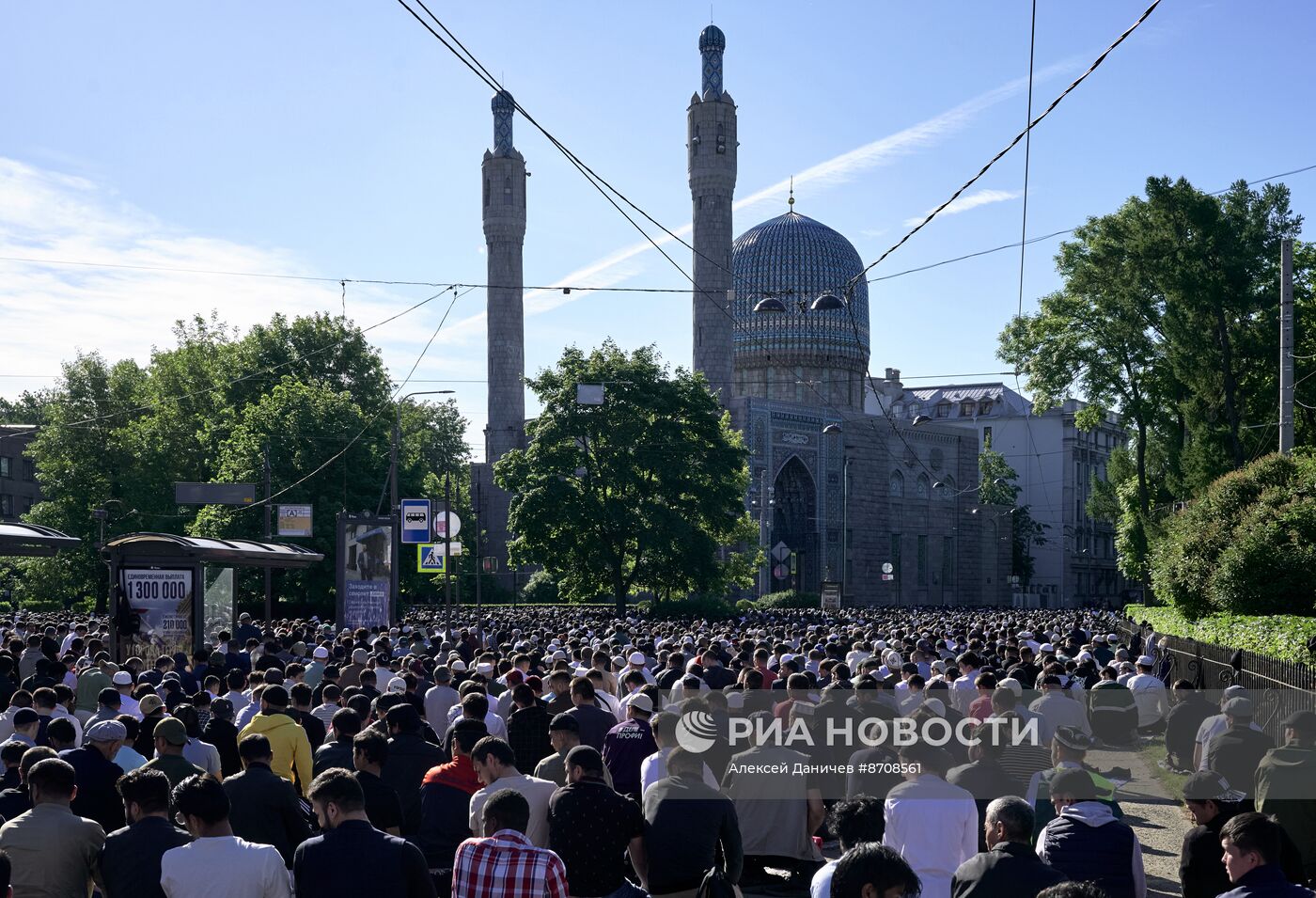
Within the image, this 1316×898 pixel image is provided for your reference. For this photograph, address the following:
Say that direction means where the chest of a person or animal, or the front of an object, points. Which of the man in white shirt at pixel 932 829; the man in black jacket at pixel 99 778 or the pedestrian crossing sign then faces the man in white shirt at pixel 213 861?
the pedestrian crossing sign

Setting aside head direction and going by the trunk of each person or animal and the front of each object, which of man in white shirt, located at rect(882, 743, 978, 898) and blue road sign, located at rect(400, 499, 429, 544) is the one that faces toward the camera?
the blue road sign

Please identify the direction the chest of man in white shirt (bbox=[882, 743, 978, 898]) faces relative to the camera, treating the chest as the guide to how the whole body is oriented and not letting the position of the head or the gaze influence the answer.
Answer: away from the camera

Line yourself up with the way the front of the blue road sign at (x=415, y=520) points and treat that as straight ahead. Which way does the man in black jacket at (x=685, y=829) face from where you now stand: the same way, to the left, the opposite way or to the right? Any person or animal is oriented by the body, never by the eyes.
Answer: the opposite way

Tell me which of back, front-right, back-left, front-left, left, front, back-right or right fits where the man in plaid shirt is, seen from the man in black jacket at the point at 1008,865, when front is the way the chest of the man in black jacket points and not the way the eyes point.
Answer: front-left

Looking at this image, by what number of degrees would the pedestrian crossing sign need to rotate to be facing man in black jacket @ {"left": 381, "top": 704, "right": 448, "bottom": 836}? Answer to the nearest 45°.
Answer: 0° — it already faces them

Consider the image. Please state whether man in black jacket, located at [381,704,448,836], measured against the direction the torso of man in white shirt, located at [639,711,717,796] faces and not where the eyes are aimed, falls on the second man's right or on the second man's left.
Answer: on the second man's left

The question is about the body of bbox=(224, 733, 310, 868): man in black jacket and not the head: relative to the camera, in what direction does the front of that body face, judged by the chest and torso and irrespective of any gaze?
away from the camera

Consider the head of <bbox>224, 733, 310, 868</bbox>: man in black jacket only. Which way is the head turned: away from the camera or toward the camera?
away from the camera

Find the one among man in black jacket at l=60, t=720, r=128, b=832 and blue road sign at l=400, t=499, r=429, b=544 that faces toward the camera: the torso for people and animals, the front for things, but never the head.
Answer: the blue road sign

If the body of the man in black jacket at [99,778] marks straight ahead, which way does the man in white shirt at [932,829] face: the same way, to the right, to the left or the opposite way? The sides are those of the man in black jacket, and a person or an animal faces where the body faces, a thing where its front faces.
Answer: the same way

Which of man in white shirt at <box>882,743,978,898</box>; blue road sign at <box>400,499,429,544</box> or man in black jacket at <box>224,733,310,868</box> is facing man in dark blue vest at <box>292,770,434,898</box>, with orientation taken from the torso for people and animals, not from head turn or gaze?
the blue road sign

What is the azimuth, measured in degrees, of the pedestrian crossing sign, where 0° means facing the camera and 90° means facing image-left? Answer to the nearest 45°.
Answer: approximately 0°

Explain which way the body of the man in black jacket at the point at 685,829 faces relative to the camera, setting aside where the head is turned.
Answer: away from the camera

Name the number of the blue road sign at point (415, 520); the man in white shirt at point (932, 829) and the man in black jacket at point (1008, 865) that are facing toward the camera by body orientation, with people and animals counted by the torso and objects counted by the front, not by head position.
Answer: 1

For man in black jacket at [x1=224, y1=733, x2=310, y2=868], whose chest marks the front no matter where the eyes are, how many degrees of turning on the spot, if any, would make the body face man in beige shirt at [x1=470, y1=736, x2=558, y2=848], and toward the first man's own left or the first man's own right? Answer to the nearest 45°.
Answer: approximately 135° to the first man's own right

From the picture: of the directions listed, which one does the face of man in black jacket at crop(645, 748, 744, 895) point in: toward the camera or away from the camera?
away from the camera

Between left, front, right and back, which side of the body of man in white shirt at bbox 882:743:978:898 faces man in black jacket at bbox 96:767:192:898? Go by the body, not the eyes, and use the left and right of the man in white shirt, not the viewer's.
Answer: left

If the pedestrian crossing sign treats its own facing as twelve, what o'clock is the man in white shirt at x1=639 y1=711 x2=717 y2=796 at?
The man in white shirt is roughly at 12 o'clock from the pedestrian crossing sign.

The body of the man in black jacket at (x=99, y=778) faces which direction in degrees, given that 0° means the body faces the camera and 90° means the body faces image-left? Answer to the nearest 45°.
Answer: approximately 225°

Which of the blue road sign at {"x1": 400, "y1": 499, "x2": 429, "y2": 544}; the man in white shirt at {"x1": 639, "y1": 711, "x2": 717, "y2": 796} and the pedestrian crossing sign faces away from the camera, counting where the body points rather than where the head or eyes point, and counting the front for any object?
the man in white shirt

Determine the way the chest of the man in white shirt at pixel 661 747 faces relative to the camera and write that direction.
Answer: away from the camera
